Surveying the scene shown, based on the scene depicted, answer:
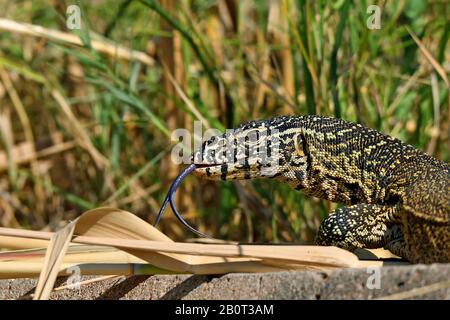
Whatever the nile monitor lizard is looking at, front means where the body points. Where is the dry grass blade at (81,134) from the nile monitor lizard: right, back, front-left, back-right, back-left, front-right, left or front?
front-right

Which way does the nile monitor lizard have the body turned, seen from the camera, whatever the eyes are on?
to the viewer's left

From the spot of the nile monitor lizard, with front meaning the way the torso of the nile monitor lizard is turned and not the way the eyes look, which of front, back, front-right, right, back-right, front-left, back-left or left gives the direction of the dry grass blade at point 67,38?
front-right

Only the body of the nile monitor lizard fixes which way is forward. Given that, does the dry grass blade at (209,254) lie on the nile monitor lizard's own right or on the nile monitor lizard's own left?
on the nile monitor lizard's own left
